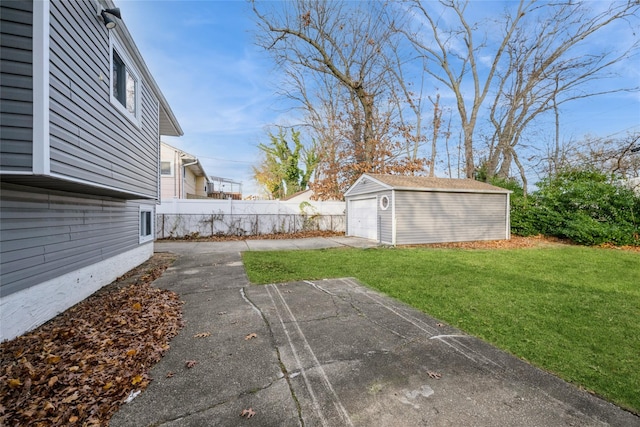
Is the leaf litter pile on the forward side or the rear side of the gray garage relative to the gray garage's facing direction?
on the forward side

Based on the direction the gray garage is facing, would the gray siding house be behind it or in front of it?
in front

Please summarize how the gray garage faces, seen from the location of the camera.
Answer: facing the viewer and to the left of the viewer

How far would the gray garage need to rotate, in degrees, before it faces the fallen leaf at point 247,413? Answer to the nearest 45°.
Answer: approximately 45° to its left

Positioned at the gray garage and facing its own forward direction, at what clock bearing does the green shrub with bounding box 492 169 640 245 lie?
The green shrub is roughly at 7 o'clock from the gray garage.

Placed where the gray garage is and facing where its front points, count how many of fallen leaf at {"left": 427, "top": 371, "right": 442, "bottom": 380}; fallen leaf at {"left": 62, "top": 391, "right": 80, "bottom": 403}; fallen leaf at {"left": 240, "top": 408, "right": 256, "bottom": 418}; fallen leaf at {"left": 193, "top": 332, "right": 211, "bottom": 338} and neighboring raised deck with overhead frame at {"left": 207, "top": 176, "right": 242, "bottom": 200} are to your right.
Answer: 1

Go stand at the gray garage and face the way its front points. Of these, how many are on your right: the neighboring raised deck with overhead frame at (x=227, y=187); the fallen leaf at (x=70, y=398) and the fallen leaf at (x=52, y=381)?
1

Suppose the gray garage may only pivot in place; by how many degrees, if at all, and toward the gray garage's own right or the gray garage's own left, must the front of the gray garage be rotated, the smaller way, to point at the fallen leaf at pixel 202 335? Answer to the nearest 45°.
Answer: approximately 45° to the gray garage's own left

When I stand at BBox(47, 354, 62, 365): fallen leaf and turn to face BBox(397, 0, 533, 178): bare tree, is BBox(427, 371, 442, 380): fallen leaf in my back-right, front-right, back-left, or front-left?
front-right

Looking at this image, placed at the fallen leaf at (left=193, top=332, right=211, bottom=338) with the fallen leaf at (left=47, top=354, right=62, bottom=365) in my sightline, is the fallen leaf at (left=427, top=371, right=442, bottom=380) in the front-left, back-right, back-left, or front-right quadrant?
back-left
